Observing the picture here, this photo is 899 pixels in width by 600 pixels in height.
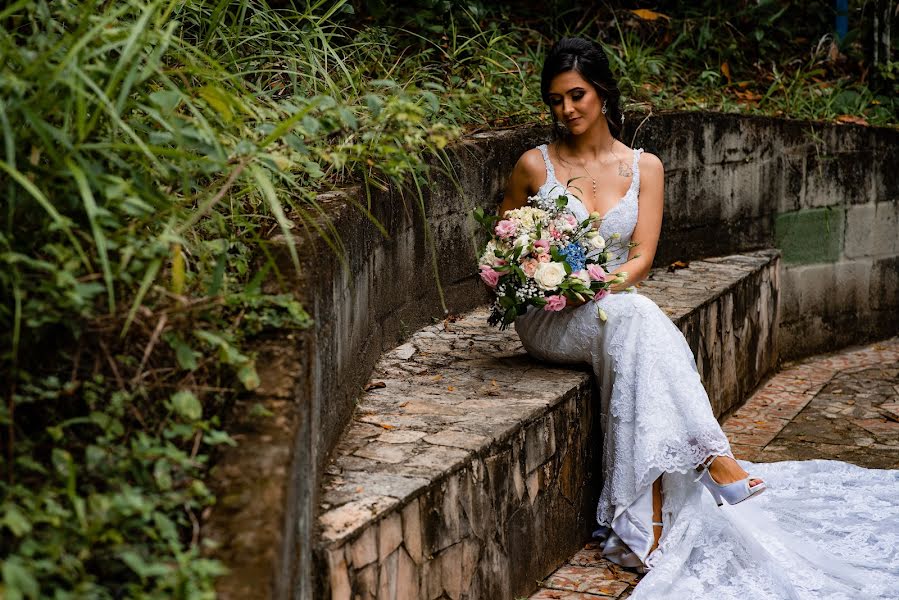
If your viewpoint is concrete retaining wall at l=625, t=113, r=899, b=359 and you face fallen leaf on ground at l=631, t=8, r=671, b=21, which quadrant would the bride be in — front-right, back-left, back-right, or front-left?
back-left

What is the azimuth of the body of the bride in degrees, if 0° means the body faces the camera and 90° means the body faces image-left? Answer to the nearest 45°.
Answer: approximately 315°

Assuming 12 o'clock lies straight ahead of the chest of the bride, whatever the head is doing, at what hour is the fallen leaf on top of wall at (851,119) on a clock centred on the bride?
The fallen leaf on top of wall is roughly at 8 o'clock from the bride.

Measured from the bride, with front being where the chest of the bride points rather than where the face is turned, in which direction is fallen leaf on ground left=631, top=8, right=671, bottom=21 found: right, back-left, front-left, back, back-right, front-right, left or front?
back-left

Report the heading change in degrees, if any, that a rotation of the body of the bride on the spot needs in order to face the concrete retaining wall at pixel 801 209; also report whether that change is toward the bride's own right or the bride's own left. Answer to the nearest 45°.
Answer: approximately 135° to the bride's own left

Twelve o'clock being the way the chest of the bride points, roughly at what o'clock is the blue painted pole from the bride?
The blue painted pole is roughly at 8 o'clock from the bride.
